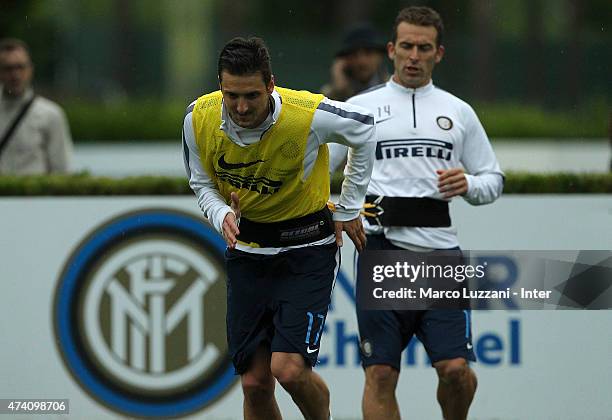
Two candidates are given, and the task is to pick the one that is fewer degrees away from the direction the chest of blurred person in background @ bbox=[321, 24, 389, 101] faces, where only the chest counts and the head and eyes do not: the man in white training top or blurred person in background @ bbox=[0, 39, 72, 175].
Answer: the man in white training top

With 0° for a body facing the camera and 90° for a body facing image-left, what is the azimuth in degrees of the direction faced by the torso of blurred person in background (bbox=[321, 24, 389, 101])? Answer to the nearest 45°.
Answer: approximately 0°

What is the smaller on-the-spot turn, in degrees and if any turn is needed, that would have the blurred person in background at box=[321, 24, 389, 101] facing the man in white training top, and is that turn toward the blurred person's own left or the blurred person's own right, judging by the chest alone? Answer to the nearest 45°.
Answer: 0° — they already face them

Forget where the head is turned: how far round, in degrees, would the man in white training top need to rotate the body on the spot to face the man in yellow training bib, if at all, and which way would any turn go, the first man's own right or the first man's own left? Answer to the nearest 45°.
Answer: approximately 45° to the first man's own right
